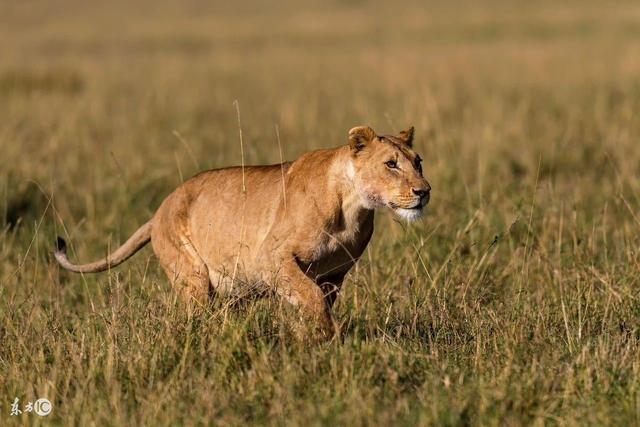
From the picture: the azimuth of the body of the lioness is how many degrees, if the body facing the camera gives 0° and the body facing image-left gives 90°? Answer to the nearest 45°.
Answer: approximately 315°
